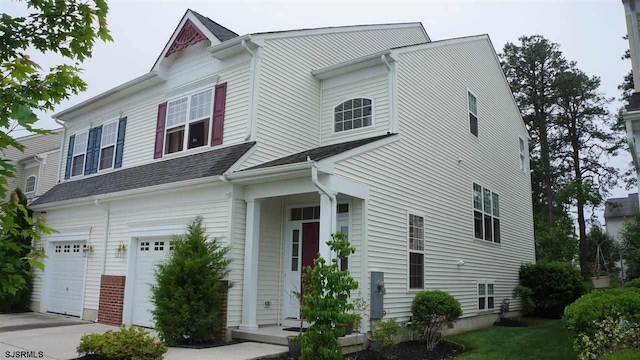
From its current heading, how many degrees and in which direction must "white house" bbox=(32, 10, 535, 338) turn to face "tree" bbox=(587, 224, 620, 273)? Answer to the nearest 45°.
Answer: approximately 180°

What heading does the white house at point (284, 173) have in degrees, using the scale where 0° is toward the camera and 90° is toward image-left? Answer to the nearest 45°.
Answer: approximately 45°

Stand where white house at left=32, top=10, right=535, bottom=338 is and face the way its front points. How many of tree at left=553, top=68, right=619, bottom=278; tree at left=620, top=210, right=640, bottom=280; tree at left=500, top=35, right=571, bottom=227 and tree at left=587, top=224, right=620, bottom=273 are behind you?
4

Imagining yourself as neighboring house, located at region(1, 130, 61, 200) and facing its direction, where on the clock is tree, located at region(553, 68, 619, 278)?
The tree is roughly at 8 o'clock from the neighboring house.

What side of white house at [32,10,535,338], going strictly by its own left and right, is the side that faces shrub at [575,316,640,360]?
left

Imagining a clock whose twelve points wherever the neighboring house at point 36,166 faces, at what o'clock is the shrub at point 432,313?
The shrub is roughly at 10 o'clock from the neighboring house.

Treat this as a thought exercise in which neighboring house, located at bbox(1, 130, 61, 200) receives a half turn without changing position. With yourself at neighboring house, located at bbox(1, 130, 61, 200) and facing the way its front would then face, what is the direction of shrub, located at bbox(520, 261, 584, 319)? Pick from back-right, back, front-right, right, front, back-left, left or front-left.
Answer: right

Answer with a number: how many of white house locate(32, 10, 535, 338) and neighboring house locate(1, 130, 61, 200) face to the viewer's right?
0

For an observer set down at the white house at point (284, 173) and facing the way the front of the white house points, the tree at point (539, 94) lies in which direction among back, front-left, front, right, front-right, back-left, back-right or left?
back

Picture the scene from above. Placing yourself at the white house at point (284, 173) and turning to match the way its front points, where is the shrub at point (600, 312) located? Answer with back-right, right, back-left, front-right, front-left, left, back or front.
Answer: left

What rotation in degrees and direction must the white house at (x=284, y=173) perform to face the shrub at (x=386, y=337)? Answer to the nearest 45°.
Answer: approximately 90° to its left

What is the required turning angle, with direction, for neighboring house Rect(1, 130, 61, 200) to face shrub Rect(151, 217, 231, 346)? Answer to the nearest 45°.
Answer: approximately 45° to its left
